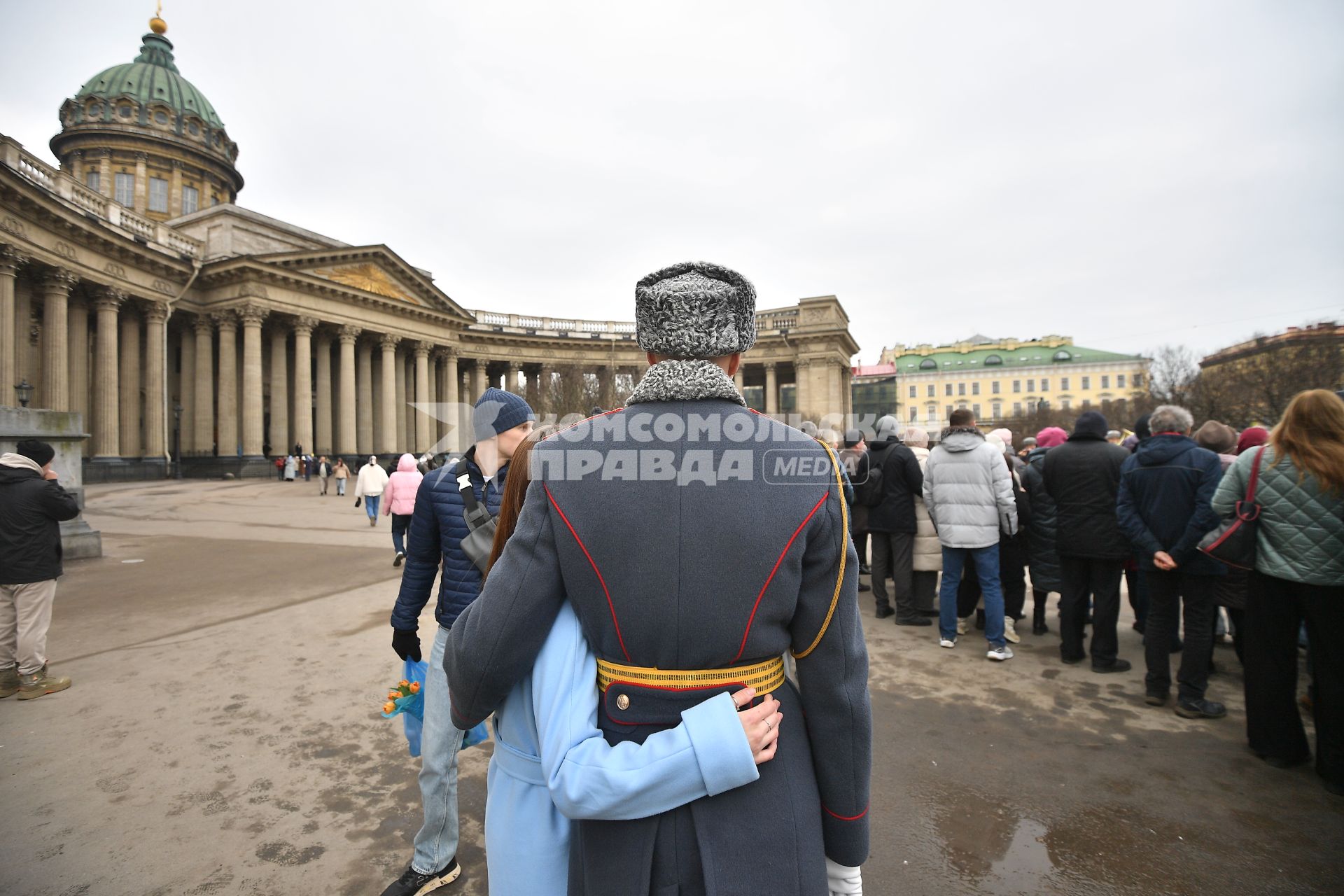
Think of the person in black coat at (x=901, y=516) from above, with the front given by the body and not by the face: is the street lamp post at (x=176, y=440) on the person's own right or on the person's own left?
on the person's own left

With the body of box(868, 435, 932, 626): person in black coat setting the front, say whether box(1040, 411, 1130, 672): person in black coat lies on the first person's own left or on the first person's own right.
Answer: on the first person's own right

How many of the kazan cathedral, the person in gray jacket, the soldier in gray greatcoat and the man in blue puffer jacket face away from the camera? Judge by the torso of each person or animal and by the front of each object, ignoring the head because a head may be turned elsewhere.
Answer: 2

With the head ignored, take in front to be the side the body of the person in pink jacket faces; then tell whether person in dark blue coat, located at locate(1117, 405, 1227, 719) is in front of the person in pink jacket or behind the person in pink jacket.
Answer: behind

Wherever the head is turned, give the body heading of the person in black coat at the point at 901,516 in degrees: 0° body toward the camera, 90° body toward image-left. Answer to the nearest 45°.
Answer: approximately 225°

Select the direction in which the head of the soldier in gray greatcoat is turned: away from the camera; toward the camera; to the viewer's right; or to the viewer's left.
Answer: away from the camera

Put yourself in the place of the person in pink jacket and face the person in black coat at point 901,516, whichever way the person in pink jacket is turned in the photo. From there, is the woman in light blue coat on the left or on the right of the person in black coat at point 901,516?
right

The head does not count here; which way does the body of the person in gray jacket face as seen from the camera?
away from the camera

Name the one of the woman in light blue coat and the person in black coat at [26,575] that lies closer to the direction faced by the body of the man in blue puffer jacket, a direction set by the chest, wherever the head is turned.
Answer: the woman in light blue coat

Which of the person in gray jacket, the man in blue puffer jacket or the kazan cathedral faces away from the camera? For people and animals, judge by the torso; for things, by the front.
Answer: the person in gray jacket

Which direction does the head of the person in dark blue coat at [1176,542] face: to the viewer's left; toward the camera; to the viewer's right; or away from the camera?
away from the camera

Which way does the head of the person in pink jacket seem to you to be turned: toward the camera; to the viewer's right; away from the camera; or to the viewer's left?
away from the camera

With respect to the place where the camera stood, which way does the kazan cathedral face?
facing the viewer and to the right of the viewer

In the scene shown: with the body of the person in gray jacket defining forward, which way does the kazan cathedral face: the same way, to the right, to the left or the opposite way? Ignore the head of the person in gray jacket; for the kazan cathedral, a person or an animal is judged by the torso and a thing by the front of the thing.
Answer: to the right

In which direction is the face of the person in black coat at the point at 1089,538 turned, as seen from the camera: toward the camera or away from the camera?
away from the camera
